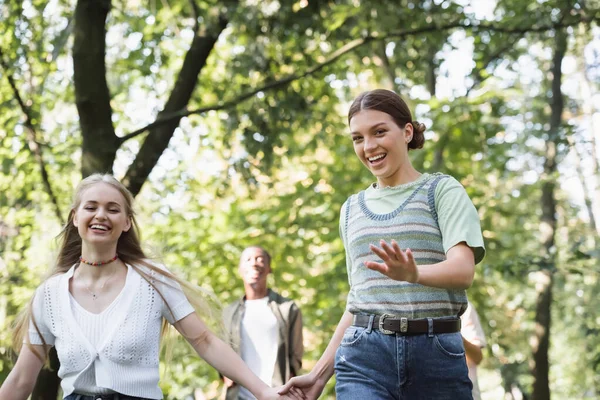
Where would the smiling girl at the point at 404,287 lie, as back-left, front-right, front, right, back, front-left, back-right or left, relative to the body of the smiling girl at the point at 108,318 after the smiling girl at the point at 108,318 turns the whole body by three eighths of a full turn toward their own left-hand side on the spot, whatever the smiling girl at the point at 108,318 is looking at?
right

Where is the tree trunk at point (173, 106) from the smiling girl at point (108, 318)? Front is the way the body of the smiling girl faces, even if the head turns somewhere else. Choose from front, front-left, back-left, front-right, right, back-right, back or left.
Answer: back

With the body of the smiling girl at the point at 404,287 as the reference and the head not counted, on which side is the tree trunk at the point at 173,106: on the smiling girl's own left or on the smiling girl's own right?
on the smiling girl's own right

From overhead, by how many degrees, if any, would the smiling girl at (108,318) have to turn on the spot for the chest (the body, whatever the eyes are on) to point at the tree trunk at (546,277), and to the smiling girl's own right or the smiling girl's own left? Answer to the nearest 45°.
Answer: approximately 135° to the smiling girl's own left

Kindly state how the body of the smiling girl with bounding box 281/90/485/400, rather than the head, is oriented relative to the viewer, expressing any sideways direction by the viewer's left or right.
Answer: facing the viewer and to the left of the viewer

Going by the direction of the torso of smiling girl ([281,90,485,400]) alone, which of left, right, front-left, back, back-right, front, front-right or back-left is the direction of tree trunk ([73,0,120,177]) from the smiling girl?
right

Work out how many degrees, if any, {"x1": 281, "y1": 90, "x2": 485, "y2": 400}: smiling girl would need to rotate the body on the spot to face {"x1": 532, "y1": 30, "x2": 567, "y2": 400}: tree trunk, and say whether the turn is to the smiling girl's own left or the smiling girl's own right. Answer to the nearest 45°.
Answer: approximately 135° to the smiling girl's own right

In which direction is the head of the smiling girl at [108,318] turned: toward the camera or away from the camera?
toward the camera

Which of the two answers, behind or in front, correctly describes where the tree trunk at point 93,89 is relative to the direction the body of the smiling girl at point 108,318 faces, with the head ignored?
behind

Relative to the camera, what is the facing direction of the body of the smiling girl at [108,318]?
toward the camera
